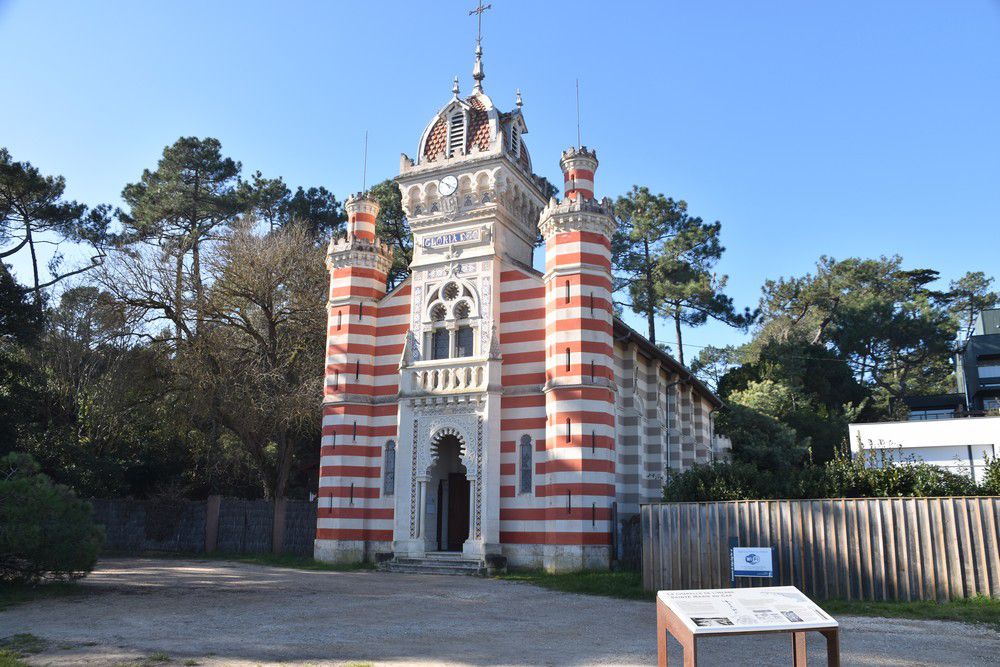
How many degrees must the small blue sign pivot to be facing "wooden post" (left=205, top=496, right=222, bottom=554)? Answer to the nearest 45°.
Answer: approximately 135° to its right

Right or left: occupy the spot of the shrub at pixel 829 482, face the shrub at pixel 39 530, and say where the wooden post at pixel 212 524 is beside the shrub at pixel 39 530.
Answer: right

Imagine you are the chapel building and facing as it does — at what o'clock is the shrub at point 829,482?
The shrub is roughly at 9 o'clock from the chapel building.

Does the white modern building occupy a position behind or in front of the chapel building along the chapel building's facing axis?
behind

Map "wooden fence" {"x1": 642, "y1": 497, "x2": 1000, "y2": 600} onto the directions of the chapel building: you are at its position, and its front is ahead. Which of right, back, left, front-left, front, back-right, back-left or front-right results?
left

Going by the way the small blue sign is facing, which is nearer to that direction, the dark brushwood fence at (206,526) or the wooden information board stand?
the wooden information board stand

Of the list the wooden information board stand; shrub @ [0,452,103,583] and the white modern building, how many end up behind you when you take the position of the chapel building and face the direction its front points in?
1

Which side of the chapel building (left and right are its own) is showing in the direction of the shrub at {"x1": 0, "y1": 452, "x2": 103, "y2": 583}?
front

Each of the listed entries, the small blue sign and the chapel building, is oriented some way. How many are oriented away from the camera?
0

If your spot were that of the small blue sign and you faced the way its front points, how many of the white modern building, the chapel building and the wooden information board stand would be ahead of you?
1

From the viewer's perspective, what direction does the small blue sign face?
toward the camera

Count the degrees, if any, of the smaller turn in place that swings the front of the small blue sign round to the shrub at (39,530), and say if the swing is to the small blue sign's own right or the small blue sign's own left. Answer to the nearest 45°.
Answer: approximately 90° to the small blue sign's own right

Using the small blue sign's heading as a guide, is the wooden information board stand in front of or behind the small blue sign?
in front
